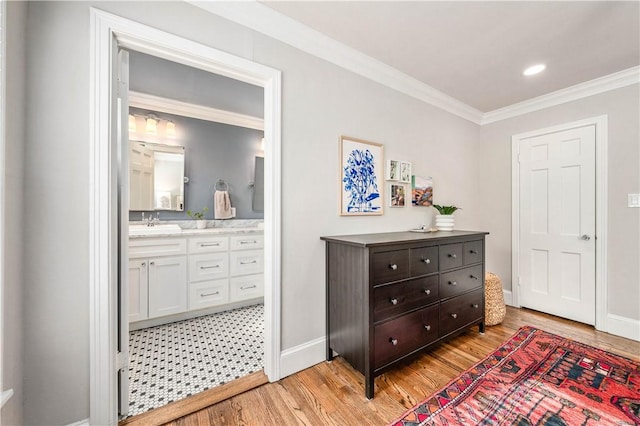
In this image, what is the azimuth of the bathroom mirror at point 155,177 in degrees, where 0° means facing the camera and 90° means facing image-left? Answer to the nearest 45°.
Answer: approximately 0°

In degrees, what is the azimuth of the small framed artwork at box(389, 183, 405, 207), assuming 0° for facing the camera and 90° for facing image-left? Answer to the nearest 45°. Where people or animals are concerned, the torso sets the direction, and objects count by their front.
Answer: approximately 315°

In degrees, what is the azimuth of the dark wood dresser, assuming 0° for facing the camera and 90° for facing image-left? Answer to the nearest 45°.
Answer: approximately 315°

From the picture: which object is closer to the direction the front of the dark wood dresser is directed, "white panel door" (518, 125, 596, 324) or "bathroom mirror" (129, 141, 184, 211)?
the white panel door

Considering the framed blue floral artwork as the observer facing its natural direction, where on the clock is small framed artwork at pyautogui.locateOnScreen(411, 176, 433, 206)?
The small framed artwork is roughly at 9 o'clock from the framed blue floral artwork.

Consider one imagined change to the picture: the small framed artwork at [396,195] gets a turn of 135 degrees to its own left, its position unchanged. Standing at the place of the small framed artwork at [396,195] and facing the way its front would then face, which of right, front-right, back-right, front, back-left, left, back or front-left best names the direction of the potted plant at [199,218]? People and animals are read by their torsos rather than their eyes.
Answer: left

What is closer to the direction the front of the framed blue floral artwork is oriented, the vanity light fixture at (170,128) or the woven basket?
the woven basket
